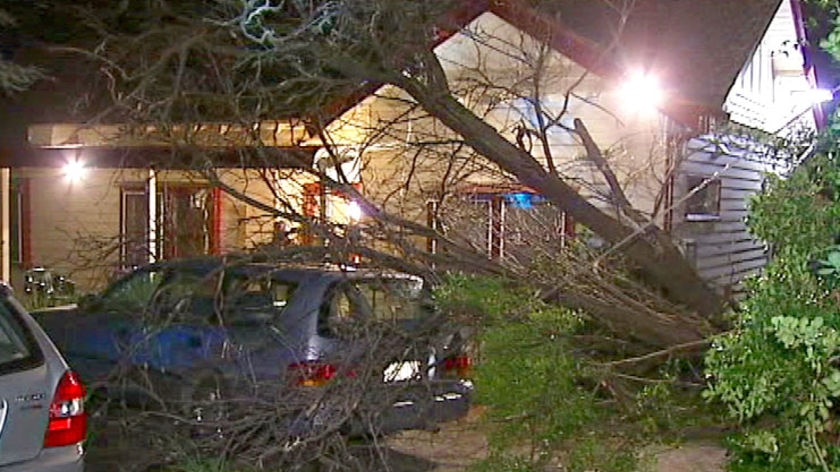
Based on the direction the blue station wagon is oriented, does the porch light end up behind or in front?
in front

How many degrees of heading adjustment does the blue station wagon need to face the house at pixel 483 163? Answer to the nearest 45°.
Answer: approximately 90° to its right

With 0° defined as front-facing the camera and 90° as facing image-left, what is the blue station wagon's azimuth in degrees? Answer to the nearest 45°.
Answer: approximately 135°

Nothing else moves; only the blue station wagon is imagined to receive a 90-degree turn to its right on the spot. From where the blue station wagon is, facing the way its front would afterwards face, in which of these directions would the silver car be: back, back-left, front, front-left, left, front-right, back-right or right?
back

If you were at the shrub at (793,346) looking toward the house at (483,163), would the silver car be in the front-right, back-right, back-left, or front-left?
front-left

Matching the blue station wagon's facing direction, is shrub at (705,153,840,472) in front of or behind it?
behind
